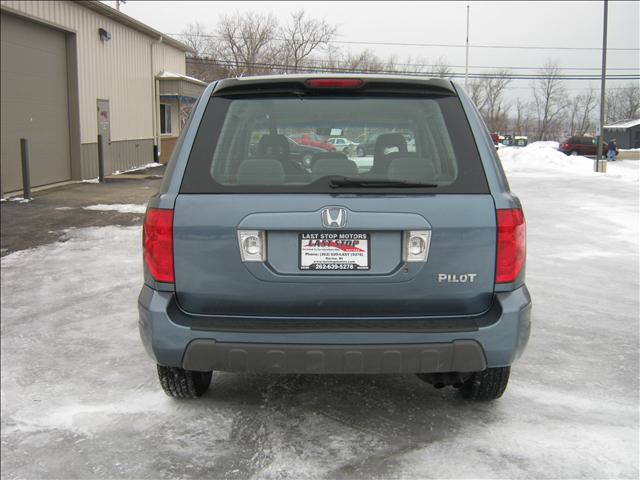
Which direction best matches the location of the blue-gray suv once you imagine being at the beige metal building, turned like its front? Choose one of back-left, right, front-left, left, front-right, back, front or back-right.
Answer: front-right

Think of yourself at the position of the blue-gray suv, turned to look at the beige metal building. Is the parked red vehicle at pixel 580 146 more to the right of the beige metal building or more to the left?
right

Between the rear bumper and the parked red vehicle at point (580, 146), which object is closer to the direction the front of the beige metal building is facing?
the rear bumper

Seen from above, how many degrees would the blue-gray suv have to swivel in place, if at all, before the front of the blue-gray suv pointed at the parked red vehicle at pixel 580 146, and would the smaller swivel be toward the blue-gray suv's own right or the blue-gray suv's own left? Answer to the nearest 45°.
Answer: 0° — it already faces it

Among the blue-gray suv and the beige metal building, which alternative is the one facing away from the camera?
the blue-gray suv

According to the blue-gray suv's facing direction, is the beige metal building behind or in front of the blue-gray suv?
in front

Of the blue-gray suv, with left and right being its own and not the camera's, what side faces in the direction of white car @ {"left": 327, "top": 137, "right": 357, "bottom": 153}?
front

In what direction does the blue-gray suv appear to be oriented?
away from the camera

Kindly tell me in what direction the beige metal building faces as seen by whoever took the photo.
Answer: facing the viewer and to the right of the viewer

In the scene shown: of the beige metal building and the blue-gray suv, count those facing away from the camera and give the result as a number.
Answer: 1
